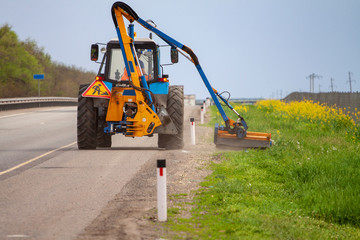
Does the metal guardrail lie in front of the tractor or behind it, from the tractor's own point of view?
in front

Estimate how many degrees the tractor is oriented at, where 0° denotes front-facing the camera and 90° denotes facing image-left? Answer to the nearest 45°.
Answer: approximately 180°

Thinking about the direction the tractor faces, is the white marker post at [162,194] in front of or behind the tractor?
behind

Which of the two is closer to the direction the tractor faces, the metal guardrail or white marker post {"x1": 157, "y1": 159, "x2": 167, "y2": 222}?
the metal guardrail
